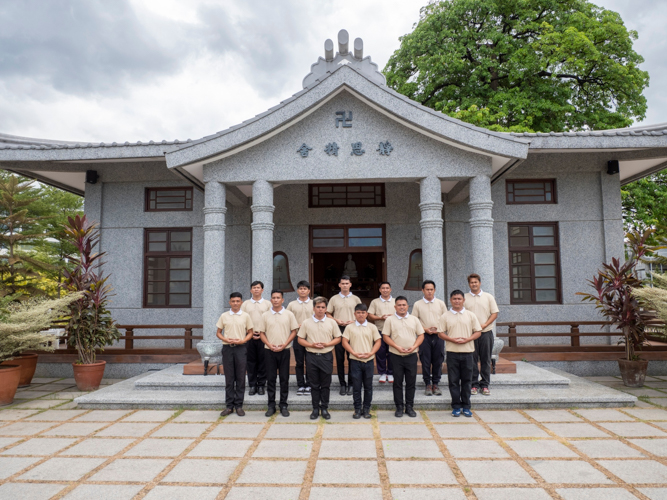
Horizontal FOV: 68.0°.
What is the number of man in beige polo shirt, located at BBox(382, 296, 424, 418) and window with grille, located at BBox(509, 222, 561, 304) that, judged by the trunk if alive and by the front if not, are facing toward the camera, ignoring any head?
2

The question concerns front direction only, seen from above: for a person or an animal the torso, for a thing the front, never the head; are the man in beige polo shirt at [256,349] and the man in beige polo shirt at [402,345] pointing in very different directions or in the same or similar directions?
same or similar directions

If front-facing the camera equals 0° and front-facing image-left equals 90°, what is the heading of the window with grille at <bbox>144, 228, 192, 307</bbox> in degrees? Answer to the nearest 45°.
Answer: approximately 0°

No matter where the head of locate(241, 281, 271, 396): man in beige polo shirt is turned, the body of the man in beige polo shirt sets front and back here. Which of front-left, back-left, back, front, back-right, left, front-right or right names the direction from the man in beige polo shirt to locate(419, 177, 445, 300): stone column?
left

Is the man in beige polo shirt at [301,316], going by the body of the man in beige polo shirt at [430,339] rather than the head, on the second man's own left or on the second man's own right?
on the second man's own right

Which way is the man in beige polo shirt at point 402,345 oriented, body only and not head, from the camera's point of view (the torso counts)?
toward the camera

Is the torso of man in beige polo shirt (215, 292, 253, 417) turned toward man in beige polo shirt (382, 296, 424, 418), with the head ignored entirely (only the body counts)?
no

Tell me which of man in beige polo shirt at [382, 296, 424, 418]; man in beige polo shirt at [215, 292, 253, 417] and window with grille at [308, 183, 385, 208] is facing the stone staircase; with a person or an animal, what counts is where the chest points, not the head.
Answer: the window with grille

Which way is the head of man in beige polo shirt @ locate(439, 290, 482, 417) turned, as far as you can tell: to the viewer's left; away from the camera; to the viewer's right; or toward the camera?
toward the camera

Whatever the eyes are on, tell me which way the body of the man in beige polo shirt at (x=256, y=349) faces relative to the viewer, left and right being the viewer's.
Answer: facing the viewer

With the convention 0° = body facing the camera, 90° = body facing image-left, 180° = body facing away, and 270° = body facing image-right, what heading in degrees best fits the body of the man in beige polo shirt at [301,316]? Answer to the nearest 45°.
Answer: approximately 0°

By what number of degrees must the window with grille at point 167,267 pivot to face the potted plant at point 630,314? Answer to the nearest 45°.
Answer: approximately 45° to its left

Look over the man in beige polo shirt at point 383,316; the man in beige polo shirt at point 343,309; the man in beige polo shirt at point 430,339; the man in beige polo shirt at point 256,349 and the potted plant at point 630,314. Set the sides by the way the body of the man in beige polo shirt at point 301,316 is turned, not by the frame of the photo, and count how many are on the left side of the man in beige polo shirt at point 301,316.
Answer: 4

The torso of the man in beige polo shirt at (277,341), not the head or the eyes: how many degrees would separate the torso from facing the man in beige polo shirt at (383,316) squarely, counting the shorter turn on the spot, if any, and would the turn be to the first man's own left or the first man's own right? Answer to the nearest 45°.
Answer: approximately 90° to the first man's own left

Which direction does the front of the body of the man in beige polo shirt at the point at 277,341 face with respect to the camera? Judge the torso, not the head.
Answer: toward the camera

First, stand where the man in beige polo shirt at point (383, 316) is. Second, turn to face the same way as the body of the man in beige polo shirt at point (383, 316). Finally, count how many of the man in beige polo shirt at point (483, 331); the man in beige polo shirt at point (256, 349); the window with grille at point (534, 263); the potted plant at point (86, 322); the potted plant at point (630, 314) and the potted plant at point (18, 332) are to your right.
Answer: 3
